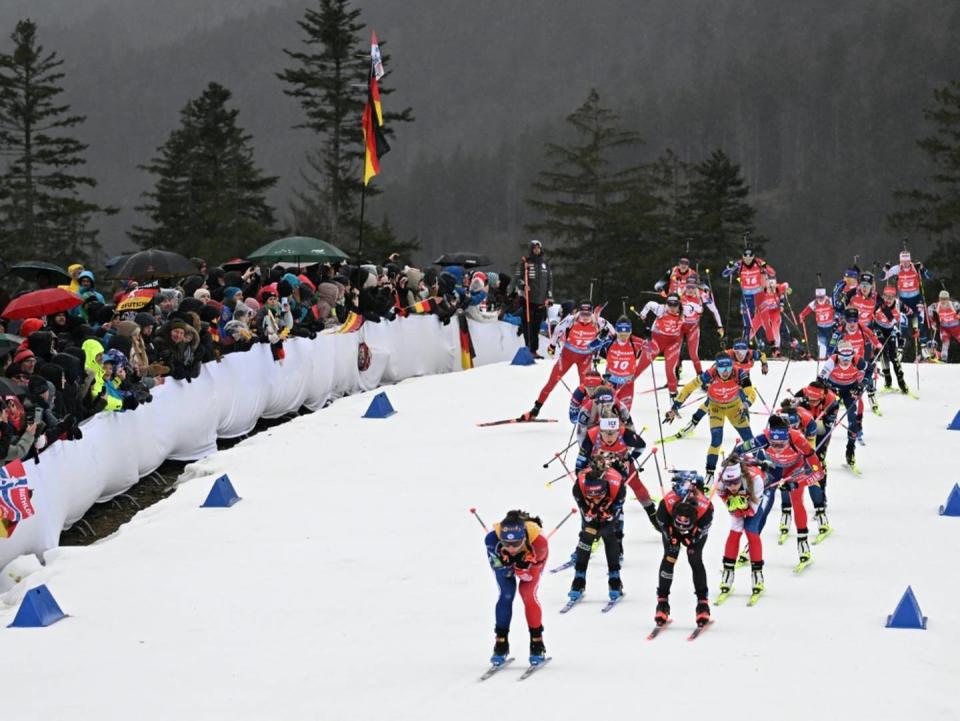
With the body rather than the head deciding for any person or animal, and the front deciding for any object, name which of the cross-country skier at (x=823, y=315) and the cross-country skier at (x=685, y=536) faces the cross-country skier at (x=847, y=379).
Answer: the cross-country skier at (x=823, y=315)

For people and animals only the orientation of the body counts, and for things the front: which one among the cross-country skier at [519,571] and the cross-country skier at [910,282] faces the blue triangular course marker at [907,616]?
the cross-country skier at [910,282]

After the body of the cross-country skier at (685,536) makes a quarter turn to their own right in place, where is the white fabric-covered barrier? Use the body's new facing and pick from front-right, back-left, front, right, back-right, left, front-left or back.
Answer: front-right

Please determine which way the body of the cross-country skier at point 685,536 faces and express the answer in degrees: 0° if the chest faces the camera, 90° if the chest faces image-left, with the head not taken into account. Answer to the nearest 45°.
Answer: approximately 0°

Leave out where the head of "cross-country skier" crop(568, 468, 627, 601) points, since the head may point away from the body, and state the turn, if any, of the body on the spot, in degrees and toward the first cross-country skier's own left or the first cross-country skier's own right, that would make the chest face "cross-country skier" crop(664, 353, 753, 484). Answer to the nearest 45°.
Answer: approximately 180°

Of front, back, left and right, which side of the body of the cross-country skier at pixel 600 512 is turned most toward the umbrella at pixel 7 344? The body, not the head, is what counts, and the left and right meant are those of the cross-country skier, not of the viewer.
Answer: right

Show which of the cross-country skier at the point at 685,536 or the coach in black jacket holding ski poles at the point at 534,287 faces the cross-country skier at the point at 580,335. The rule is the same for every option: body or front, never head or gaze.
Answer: the coach in black jacket holding ski poles

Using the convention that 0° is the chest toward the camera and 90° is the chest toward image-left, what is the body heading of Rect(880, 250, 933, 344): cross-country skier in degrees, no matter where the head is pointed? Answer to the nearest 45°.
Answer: approximately 0°

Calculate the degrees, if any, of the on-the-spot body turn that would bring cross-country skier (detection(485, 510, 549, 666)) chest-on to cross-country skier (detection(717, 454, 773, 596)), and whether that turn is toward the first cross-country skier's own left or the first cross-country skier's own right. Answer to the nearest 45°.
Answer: approximately 135° to the first cross-country skier's own left
